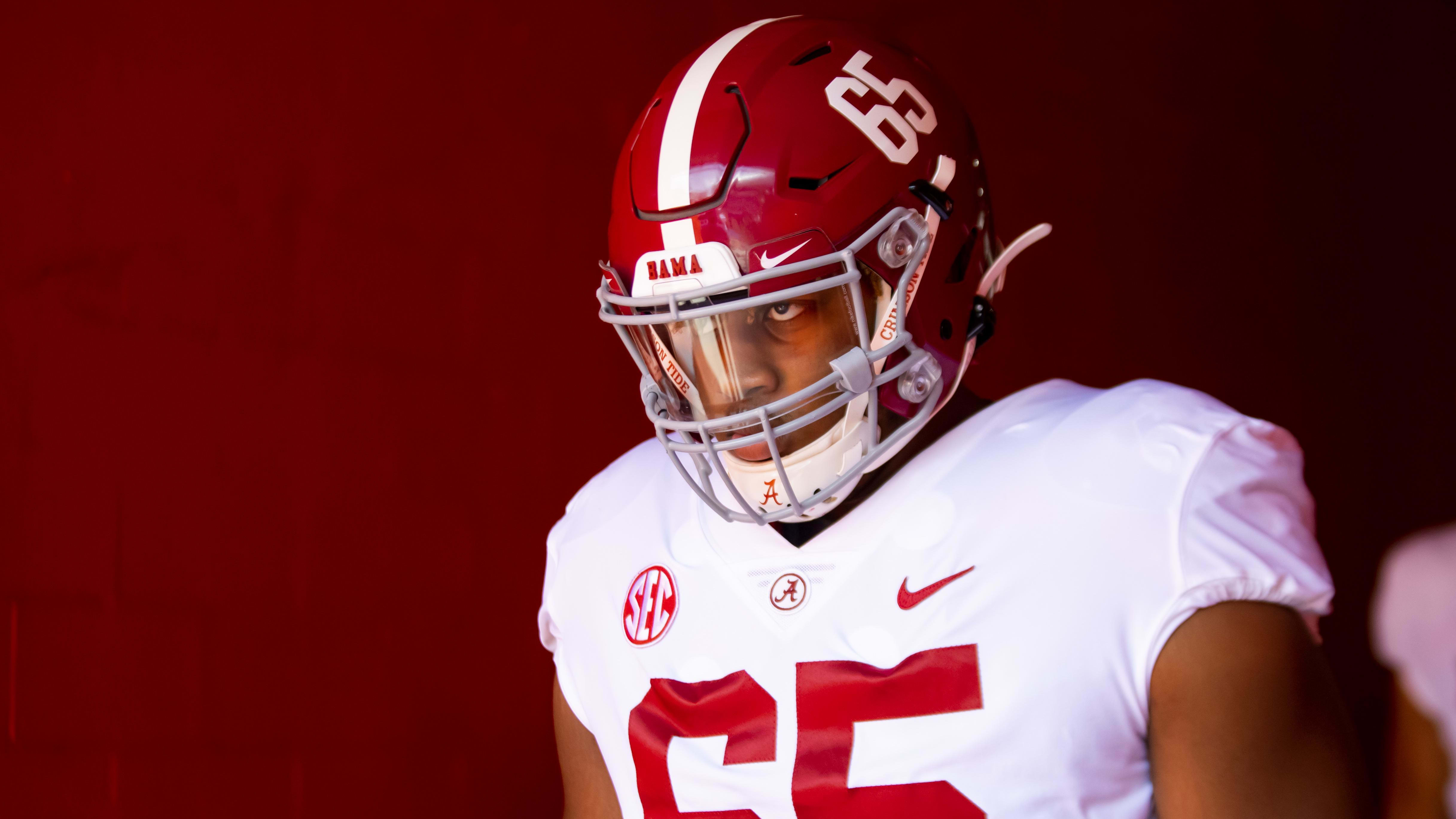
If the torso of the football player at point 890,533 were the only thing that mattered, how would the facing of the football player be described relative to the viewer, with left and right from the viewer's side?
facing the viewer and to the left of the viewer

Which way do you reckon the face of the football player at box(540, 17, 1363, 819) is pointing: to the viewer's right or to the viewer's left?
to the viewer's left
